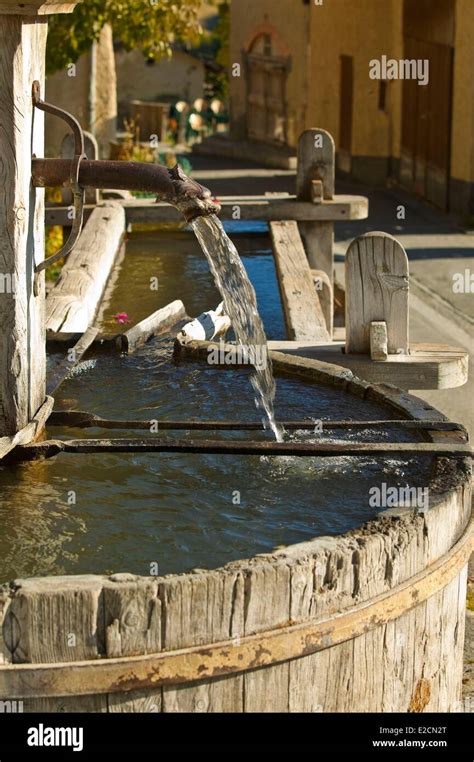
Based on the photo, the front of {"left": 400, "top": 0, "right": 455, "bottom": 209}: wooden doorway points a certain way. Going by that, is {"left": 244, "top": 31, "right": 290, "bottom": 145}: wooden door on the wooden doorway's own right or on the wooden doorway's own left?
on the wooden doorway's own right

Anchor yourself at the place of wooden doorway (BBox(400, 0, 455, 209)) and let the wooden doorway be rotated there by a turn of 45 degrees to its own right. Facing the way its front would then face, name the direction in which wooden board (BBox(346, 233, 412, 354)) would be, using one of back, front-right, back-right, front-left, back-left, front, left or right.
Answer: left

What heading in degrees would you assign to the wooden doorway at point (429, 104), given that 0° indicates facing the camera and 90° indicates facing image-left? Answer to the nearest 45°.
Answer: approximately 45°

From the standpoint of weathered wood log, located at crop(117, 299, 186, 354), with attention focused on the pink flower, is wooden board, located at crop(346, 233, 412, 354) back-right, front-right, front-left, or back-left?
back-right

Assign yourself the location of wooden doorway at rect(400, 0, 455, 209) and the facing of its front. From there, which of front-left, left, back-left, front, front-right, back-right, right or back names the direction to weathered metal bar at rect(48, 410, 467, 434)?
front-left

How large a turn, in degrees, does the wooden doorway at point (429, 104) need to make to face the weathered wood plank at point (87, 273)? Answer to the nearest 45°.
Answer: approximately 45° to its left

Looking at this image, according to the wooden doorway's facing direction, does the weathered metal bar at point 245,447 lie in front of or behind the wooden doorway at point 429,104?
in front

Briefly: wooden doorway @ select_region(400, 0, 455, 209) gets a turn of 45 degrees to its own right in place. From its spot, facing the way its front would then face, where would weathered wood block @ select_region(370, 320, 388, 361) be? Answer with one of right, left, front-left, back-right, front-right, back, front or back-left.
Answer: left

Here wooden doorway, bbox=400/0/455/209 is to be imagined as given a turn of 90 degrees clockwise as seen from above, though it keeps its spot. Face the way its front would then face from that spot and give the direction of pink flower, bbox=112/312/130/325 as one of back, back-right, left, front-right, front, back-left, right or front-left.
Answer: back-left

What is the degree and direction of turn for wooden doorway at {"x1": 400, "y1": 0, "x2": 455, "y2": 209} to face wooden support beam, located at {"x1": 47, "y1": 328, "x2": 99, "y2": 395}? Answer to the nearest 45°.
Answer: approximately 45° to its left

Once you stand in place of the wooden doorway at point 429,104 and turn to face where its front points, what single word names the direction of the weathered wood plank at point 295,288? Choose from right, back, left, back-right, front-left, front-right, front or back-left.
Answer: front-left

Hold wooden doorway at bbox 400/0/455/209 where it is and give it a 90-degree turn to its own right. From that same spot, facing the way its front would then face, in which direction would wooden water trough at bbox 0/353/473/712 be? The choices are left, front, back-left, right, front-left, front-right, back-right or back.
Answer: back-left

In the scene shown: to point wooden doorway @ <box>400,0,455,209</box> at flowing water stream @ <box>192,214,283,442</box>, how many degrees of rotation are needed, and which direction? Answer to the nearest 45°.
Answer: approximately 45° to its left

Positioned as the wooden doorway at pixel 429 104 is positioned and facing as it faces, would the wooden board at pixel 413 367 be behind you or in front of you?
in front

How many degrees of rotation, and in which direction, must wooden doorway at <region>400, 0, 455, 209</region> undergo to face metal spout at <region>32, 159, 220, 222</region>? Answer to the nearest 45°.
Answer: approximately 45° to its left
